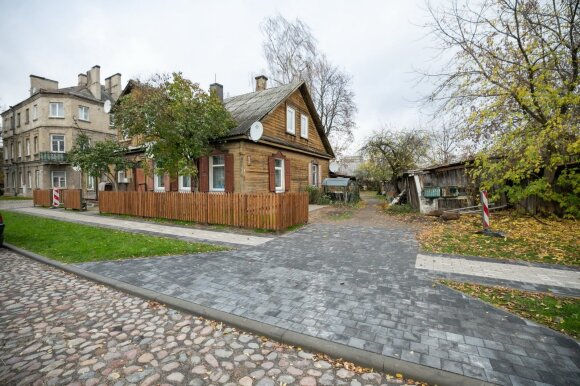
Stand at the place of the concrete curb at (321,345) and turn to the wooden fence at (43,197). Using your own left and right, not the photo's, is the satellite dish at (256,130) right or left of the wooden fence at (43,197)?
right

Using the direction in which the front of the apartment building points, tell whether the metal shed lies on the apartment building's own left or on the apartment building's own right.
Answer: on the apartment building's own left

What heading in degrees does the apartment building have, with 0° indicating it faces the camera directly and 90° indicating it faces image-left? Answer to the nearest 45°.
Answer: approximately 45°

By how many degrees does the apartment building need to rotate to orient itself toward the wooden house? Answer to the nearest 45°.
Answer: approximately 45° to its left

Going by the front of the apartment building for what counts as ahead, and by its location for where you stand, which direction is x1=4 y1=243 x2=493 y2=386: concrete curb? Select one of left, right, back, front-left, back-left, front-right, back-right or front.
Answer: front-left

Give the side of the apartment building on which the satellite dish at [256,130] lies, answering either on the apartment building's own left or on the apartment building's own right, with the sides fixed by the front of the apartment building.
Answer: on the apartment building's own left

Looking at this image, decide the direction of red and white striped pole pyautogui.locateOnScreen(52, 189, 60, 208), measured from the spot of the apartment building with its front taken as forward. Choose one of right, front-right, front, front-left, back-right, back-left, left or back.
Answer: front-left

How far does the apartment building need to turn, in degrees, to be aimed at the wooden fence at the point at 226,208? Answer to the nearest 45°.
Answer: approximately 45° to its left

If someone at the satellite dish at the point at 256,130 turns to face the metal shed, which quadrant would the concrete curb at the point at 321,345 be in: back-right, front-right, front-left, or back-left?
back-right
